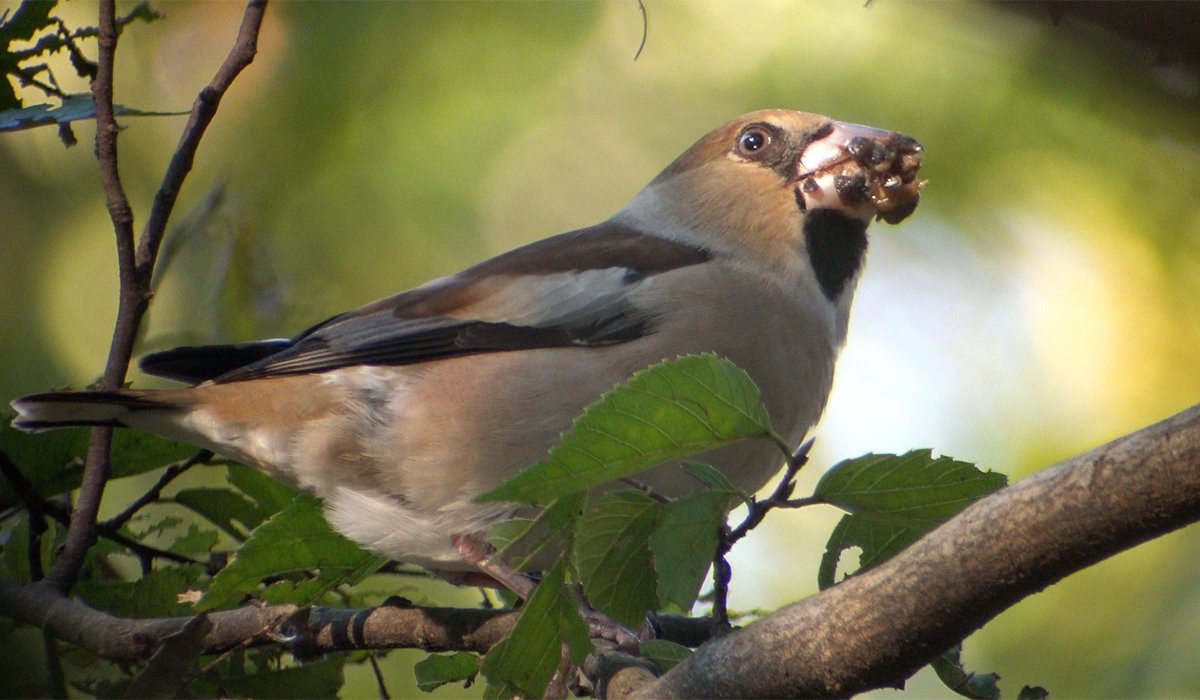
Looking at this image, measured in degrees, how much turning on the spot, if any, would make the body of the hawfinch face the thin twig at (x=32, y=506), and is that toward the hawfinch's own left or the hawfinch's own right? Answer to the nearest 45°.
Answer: approximately 180°

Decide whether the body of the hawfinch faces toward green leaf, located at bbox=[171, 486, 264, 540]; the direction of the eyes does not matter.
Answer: no

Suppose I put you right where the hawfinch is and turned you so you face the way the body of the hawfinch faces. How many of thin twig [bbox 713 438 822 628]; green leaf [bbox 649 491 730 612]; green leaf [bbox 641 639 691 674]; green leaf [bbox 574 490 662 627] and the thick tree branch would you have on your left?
0

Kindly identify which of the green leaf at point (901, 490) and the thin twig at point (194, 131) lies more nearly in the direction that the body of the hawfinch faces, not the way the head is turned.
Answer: the green leaf

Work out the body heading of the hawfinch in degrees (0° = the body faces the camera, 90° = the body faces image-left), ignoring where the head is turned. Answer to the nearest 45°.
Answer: approximately 270°

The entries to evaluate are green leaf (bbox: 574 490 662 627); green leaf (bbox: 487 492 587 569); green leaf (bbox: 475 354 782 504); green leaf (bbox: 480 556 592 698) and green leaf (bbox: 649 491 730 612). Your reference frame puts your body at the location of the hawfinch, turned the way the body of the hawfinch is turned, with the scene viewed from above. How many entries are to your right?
5

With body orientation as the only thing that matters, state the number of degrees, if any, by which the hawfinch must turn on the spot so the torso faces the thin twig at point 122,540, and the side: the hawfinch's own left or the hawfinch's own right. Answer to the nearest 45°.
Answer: approximately 180°

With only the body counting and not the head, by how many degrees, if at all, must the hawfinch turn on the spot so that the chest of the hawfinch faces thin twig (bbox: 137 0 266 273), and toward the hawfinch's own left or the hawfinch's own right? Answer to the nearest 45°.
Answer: approximately 135° to the hawfinch's own right

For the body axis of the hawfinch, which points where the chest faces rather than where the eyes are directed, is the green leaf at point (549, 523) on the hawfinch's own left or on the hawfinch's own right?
on the hawfinch's own right

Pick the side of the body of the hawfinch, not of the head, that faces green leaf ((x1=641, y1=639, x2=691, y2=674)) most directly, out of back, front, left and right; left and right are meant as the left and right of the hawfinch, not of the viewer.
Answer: front

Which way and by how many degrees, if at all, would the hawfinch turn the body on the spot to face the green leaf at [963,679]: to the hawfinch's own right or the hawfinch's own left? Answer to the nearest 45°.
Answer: approximately 45° to the hawfinch's own right

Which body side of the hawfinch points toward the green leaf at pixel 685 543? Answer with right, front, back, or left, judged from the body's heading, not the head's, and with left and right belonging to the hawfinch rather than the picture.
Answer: right

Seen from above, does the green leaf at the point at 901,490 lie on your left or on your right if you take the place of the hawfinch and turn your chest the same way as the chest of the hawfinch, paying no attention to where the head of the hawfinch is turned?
on your right
